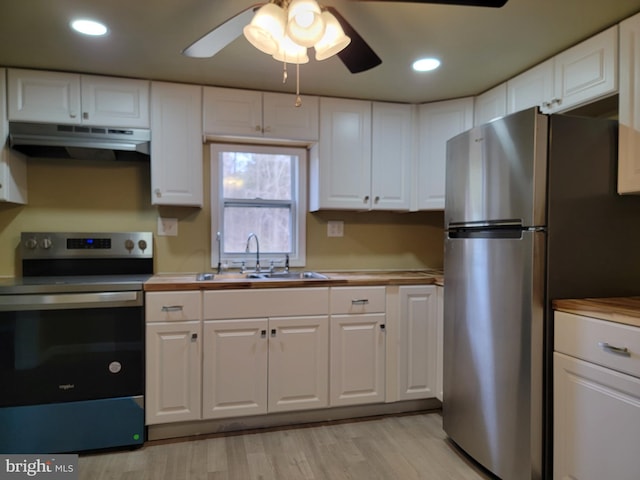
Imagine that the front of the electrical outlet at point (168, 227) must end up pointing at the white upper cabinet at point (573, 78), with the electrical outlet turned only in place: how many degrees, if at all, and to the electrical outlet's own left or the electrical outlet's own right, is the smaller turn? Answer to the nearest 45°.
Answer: approximately 45° to the electrical outlet's own left

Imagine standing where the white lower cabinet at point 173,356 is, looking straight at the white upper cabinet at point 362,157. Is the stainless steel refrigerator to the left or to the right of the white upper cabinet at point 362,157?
right

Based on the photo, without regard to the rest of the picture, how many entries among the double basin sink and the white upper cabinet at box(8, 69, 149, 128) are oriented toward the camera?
2

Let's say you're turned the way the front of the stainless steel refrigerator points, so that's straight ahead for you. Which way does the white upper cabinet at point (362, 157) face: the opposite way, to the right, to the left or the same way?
to the left

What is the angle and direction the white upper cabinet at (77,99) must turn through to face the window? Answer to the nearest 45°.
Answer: approximately 90° to its left

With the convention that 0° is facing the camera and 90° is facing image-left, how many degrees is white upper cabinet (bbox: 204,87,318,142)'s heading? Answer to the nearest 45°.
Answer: approximately 0°

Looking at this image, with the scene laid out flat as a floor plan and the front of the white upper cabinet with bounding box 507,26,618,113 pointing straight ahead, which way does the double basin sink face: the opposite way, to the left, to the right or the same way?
to the left

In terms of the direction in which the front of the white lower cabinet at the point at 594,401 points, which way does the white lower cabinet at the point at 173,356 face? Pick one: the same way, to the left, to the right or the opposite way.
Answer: to the left

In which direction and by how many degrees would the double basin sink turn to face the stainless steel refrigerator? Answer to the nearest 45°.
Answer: approximately 45° to its left

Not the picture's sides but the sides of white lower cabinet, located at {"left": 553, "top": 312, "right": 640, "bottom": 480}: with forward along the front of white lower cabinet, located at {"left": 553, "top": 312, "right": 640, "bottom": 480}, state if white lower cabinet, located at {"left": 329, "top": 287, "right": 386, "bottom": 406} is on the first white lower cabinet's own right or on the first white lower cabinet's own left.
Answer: on the first white lower cabinet's own right
